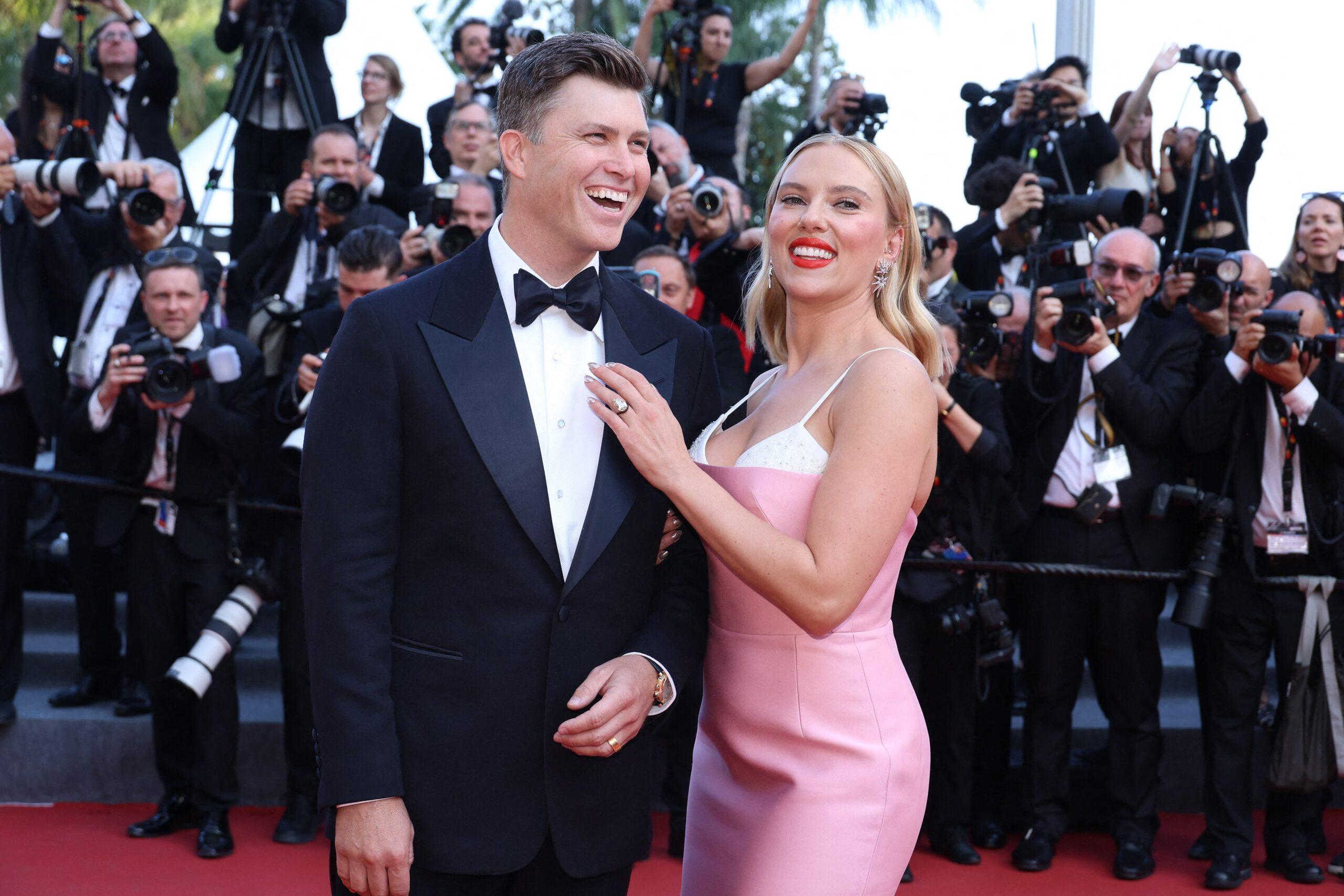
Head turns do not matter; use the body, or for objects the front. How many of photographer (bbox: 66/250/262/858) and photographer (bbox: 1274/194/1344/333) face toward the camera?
2

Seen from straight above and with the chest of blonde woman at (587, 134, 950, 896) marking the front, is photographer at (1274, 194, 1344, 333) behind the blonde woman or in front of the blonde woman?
behind

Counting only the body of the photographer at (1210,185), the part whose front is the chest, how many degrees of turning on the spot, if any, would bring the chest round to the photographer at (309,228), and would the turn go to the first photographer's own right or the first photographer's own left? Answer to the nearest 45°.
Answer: approximately 45° to the first photographer's own right

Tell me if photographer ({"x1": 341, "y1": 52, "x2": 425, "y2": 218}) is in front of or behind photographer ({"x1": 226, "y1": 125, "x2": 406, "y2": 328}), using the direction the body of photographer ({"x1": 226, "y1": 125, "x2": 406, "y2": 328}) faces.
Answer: behind

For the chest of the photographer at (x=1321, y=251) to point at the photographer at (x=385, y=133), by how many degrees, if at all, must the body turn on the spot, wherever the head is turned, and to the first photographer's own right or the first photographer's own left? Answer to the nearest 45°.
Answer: approximately 90° to the first photographer's own right

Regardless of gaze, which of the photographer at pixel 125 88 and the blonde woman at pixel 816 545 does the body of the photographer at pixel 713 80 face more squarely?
the blonde woman

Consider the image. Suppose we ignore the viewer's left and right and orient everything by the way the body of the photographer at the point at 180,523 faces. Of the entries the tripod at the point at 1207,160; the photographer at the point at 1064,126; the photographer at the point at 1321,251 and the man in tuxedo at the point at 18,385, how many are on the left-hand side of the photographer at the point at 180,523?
3

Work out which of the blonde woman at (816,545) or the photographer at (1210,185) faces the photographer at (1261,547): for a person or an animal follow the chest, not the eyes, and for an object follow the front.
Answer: the photographer at (1210,185)

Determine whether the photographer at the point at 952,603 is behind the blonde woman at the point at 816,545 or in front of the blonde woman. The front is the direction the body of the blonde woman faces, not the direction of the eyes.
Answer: behind

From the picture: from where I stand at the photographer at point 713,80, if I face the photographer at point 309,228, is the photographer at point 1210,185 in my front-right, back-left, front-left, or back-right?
back-left

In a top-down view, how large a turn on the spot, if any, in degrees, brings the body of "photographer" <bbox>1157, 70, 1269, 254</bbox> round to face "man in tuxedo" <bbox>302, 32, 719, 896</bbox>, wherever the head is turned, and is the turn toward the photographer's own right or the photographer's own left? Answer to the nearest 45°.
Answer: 0° — they already face them

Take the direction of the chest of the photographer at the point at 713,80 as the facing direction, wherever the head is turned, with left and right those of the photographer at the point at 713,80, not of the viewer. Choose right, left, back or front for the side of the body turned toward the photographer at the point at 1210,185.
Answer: left
